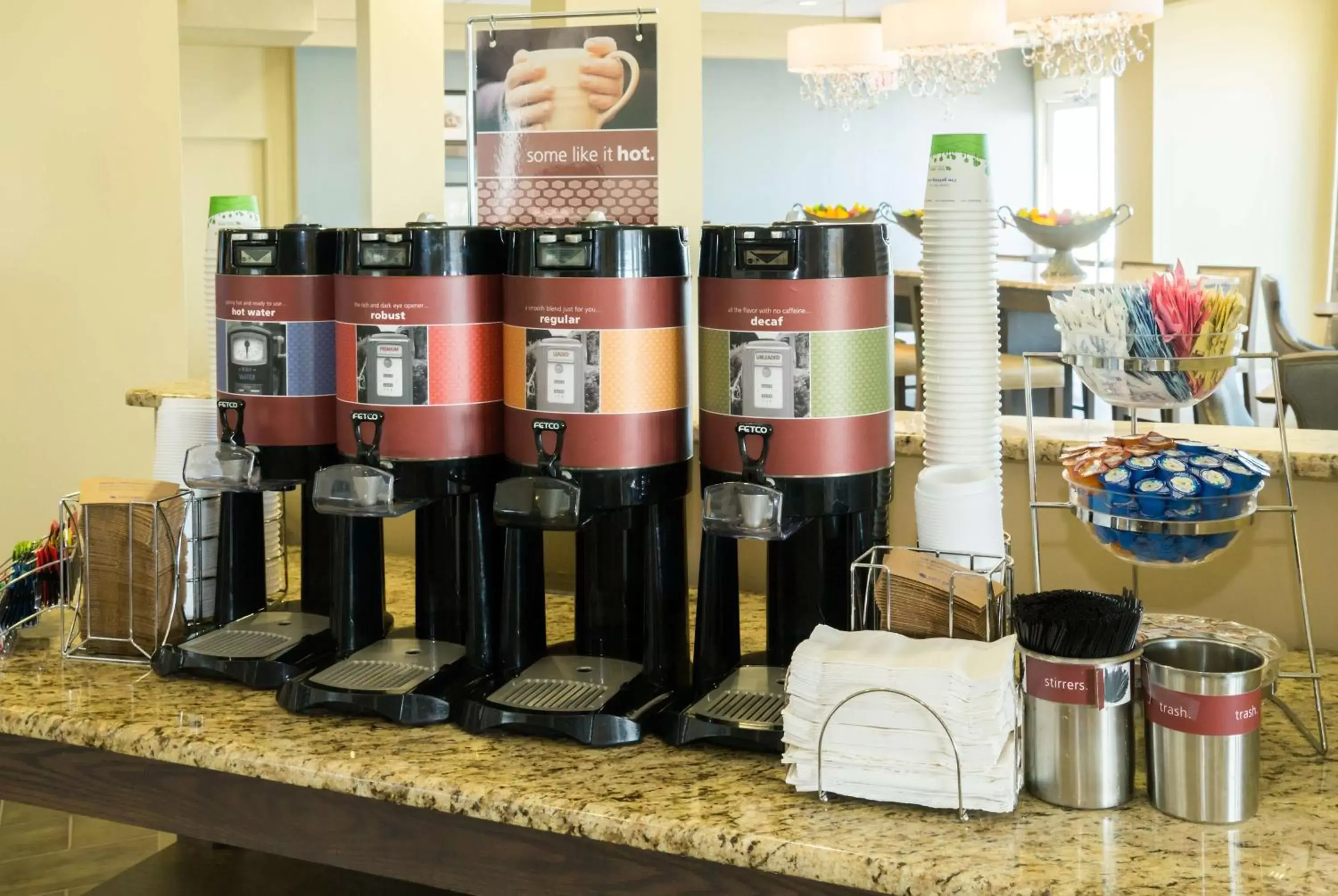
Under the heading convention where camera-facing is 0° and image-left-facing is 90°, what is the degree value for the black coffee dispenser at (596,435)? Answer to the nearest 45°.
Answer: approximately 45°

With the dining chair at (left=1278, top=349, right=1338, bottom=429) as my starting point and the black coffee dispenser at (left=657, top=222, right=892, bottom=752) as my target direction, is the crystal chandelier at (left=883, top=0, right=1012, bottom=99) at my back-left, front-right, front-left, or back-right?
back-right
